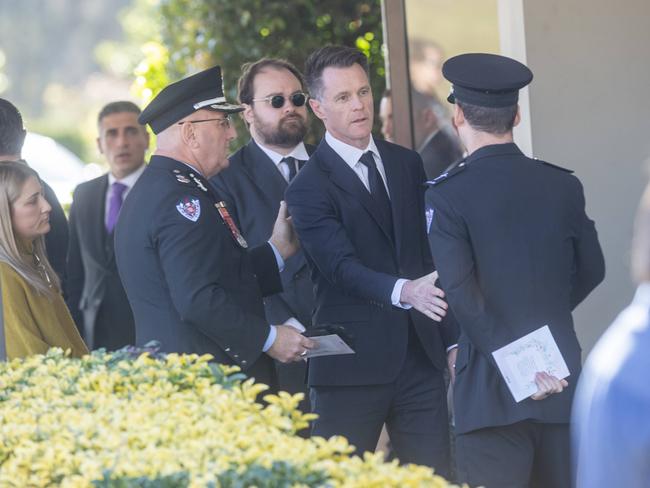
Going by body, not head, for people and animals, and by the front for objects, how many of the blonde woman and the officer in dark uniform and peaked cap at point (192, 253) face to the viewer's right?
2

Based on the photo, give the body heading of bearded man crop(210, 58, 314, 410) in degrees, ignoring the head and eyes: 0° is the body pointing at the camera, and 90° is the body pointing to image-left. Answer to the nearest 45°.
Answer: approximately 315°

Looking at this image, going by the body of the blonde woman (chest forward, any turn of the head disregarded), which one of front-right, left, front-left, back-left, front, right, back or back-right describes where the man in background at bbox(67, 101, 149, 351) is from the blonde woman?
left

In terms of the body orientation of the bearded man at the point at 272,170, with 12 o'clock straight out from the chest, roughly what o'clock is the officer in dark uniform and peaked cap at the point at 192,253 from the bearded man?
The officer in dark uniform and peaked cap is roughly at 2 o'clock from the bearded man.

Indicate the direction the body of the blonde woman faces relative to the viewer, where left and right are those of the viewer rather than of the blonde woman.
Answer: facing to the right of the viewer

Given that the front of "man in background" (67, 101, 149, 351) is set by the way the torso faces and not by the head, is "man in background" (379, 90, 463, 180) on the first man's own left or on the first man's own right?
on the first man's own left

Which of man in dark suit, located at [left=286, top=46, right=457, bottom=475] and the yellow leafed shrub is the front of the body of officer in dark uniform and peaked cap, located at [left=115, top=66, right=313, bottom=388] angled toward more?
the man in dark suit

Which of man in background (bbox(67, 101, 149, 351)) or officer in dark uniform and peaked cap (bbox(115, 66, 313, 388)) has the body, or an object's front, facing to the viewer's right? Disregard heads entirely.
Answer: the officer in dark uniform and peaked cap

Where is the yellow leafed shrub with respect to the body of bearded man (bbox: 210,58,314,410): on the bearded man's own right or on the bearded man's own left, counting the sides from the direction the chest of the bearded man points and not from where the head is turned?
on the bearded man's own right

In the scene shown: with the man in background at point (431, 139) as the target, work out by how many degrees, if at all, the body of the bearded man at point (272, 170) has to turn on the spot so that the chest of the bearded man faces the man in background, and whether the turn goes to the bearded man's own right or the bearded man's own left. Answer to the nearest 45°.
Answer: approximately 90° to the bearded man's own left

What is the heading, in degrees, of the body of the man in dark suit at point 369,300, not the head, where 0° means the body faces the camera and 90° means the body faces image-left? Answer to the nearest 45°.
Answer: approximately 315°

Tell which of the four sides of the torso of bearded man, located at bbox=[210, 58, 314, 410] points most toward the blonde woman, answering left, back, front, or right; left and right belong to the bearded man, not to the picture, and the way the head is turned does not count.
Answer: right

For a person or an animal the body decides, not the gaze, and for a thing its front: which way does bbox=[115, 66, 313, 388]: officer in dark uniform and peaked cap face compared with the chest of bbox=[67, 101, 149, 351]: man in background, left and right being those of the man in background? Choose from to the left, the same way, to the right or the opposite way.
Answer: to the left
